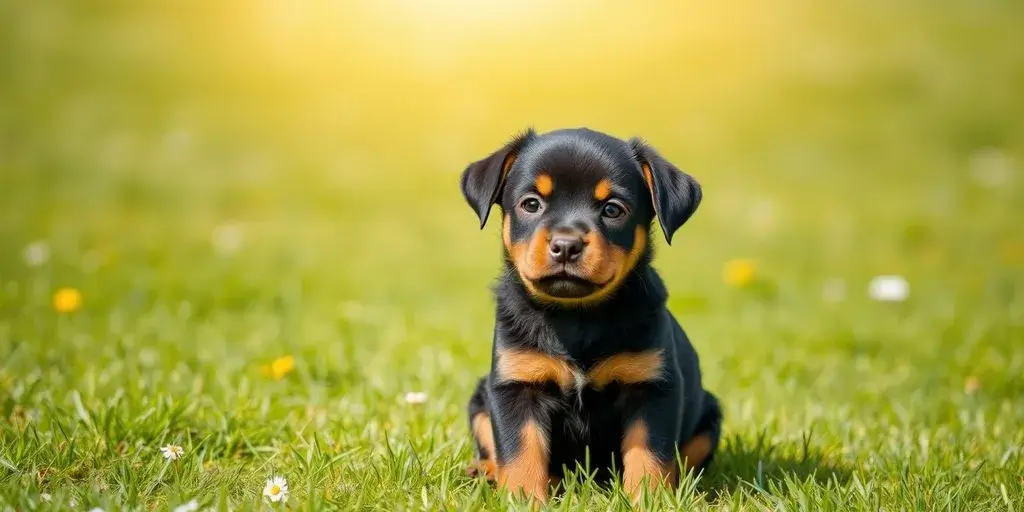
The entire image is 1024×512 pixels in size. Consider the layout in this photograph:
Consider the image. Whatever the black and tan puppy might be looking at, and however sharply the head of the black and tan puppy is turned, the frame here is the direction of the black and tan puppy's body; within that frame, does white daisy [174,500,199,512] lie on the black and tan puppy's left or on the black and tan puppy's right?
on the black and tan puppy's right

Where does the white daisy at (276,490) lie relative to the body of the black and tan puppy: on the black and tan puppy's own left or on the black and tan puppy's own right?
on the black and tan puppy's own right

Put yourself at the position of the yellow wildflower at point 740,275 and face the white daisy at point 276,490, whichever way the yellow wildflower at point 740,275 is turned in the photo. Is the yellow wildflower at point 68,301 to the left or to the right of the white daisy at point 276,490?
right

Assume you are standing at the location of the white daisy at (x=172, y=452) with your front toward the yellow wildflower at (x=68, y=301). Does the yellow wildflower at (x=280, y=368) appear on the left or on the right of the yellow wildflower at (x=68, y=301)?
right

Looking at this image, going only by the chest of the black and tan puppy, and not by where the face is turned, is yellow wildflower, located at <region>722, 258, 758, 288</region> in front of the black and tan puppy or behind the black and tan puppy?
behind

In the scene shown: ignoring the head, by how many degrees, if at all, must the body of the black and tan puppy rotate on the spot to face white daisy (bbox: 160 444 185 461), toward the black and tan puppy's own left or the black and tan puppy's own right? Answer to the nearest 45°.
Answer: approximately 90° to the black and tan puppy's own right

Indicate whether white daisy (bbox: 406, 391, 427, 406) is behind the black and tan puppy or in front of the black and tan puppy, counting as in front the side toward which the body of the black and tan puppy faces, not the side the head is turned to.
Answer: behind

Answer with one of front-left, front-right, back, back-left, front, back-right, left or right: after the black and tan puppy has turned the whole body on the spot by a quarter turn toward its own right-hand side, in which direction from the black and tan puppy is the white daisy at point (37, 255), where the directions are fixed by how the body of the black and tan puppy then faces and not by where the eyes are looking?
front-right

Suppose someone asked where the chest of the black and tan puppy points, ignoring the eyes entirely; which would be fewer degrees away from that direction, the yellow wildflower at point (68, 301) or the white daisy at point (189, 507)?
the white daisy

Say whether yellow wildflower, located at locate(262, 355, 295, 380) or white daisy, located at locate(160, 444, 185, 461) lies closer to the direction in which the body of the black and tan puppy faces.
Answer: the white daisy

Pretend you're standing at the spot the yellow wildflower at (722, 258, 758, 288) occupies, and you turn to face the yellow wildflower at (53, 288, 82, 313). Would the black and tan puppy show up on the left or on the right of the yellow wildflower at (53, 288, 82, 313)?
left

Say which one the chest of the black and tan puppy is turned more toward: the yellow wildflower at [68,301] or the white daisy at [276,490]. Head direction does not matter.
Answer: the white daisy

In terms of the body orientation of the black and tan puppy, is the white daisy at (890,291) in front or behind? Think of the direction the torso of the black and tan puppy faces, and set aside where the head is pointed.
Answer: behind

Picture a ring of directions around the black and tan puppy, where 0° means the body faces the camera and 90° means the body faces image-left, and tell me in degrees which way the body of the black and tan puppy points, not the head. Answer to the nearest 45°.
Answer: approximately 0°

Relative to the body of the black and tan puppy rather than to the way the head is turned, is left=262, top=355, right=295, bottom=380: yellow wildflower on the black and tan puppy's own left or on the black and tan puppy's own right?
on the black and tan puppy's own right
